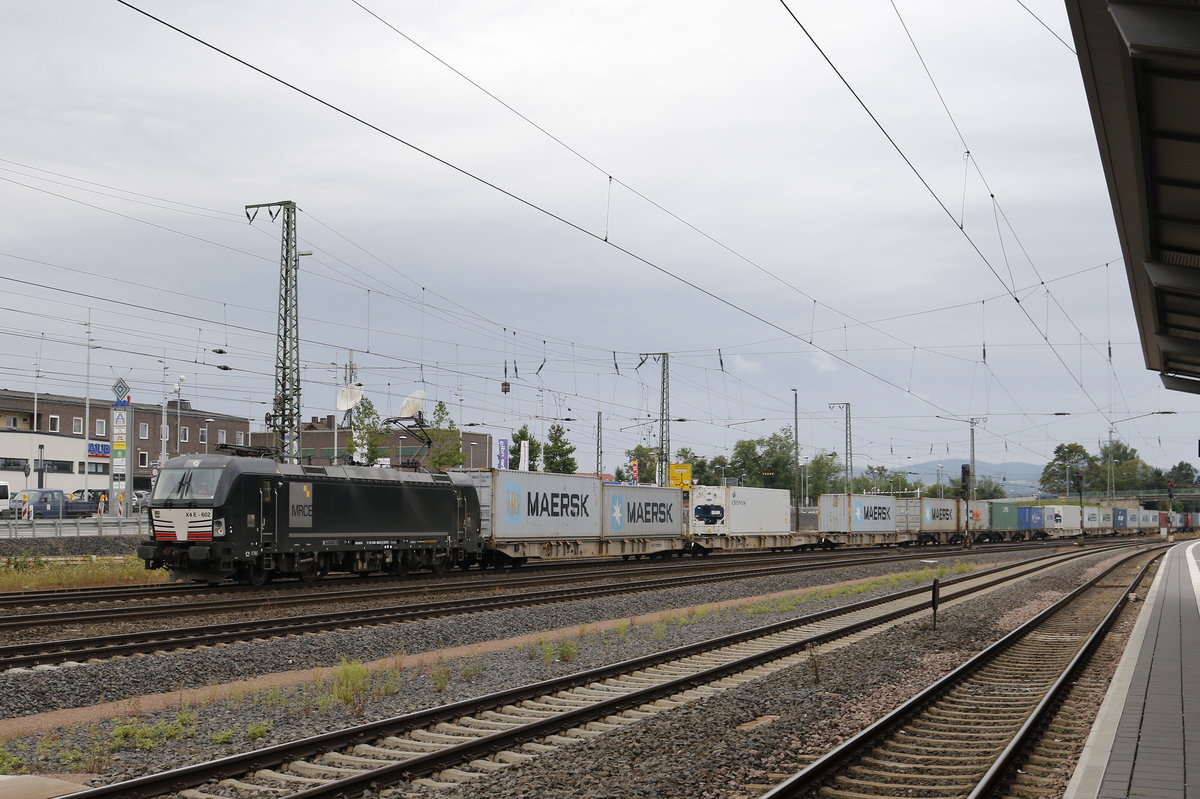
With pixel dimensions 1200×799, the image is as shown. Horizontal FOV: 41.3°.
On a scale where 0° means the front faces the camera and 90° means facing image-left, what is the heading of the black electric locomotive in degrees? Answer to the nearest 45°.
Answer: approximately 45°

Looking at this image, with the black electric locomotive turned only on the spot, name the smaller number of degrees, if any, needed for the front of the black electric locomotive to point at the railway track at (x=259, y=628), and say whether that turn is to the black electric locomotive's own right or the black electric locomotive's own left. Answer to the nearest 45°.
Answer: approximately 45° to the black electric locomotive's own left

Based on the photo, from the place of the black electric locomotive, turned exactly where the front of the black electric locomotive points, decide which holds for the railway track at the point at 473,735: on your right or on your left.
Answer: on your left

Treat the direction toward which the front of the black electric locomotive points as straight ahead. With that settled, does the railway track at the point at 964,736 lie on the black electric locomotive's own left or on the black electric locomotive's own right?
on the black electric locomotive's own left

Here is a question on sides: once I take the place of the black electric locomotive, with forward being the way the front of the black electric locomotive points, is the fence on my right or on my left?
on my right

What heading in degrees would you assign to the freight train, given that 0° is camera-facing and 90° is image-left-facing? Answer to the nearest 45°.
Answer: approximately 45°

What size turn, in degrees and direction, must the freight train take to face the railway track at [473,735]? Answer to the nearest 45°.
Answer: approximately 45° to its left
